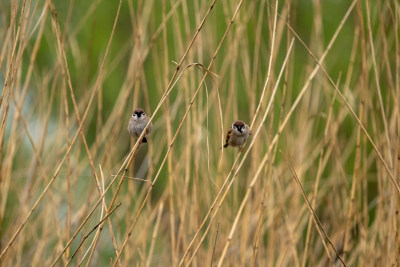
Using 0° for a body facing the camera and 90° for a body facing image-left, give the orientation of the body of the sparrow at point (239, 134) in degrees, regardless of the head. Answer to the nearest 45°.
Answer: approximately 0°
